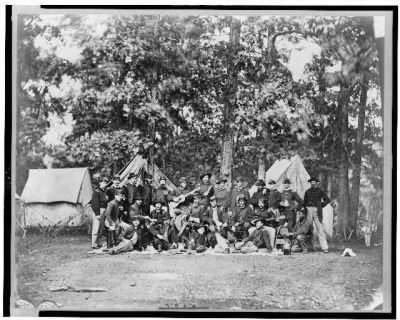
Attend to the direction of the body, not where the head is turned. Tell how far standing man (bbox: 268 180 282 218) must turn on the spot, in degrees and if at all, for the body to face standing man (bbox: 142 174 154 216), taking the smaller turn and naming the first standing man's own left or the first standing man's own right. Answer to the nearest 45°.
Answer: approximately 45° to the first standing man's own right

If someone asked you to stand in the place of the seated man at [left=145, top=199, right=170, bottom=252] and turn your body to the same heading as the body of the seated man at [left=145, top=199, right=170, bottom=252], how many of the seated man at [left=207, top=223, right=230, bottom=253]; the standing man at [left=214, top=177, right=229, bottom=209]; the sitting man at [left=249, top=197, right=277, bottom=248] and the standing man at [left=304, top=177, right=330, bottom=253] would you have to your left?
4

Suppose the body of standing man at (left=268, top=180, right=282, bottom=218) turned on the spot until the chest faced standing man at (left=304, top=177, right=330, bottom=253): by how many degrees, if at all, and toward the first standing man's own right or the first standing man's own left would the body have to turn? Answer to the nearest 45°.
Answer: approximately 135° to the first standing man's own left

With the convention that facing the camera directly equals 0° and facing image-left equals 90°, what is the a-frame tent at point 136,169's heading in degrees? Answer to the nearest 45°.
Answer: approximately 0°

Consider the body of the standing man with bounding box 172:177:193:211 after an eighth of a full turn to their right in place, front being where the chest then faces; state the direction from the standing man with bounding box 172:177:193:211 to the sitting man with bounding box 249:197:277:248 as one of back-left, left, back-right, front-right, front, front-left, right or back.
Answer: back-left

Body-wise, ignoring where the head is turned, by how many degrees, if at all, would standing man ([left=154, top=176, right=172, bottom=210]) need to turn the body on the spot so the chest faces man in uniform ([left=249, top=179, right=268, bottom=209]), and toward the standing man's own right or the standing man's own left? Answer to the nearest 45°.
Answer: approximately 90° to the standing man's own left

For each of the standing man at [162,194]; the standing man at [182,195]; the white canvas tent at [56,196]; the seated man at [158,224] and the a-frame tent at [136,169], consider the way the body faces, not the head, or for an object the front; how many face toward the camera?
4

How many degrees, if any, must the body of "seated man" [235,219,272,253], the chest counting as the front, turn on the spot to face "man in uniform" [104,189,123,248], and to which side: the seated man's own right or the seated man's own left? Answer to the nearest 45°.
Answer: approximately 45° to the seated man's own right

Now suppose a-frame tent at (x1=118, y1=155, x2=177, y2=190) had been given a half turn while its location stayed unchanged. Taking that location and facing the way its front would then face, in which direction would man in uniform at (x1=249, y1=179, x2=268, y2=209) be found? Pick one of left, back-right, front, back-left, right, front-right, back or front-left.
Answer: right
